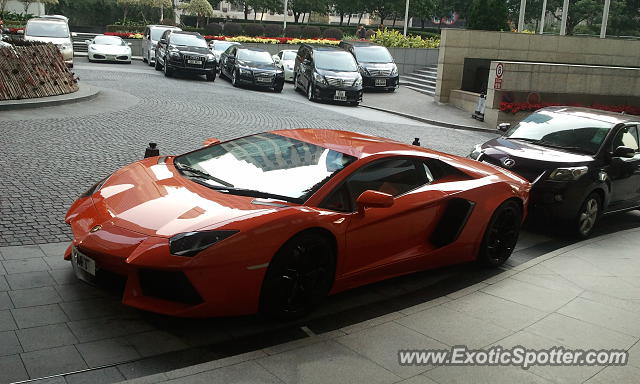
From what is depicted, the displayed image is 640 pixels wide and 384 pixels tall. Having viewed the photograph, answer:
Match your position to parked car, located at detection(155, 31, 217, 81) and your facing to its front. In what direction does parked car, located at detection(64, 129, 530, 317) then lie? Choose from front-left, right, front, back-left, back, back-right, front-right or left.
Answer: front-right

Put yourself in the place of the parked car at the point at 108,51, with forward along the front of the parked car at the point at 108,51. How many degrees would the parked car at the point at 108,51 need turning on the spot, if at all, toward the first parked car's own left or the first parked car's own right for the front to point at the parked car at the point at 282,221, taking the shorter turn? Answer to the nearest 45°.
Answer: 0° — it already faces it

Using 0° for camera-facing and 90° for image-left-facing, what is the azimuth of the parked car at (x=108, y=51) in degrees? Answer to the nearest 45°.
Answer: approximately 0°

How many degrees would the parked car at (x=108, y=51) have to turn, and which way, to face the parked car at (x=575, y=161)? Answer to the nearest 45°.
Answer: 0° — it already faces it

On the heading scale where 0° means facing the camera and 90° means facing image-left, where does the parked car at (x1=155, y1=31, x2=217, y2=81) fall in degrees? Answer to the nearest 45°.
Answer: approximately 315°

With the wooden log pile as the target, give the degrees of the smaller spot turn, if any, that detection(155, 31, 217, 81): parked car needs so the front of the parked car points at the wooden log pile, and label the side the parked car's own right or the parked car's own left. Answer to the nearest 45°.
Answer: approximately 45° to the parked car's own right

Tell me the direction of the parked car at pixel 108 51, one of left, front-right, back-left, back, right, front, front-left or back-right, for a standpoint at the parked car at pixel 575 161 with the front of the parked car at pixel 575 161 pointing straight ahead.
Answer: right

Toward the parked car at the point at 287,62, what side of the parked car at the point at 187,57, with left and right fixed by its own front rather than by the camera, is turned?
left

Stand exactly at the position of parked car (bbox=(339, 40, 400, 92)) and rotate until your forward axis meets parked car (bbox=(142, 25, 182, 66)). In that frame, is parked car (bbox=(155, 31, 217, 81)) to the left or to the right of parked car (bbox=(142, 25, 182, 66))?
left

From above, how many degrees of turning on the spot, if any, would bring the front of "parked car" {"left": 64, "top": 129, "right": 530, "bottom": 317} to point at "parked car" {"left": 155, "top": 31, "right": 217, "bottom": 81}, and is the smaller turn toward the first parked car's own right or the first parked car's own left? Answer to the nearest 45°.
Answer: approximately 135° to the first parked car's own right

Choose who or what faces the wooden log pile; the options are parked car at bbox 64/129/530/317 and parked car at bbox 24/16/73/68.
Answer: parked car at bbox 24/16/73/68

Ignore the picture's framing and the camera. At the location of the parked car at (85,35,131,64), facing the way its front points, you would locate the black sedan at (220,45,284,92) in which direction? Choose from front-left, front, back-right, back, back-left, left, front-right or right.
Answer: front-left
